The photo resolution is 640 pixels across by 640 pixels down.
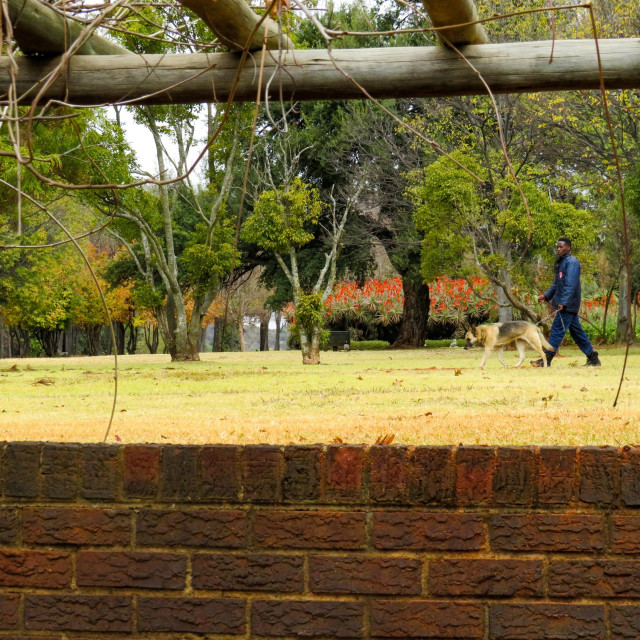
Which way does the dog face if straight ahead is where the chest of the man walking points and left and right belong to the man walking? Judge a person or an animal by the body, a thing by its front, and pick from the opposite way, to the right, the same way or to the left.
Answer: the same way

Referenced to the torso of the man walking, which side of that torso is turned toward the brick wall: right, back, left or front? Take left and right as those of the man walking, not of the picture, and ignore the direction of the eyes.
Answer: left

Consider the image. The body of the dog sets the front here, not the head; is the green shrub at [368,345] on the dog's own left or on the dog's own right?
on the dog's own right

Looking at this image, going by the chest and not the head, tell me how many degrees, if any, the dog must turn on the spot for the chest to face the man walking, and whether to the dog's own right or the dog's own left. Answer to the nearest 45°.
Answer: approximately 135° to the dog's own left

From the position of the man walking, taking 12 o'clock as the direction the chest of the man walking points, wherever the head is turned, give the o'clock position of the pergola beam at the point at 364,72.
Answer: The pergola beam is roughly at 9 o'clock from the man walking.

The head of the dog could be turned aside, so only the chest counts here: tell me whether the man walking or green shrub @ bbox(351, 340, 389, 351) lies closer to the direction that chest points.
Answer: the green shrub

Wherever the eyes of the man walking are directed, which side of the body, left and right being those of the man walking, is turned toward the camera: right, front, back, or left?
left

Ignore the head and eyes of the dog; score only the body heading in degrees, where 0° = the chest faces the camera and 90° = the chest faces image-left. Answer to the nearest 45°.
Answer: approximately 90°

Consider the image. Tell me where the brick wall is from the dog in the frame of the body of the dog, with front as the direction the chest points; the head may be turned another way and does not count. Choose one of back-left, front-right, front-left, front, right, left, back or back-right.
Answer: left

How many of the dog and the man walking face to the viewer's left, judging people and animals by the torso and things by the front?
2
